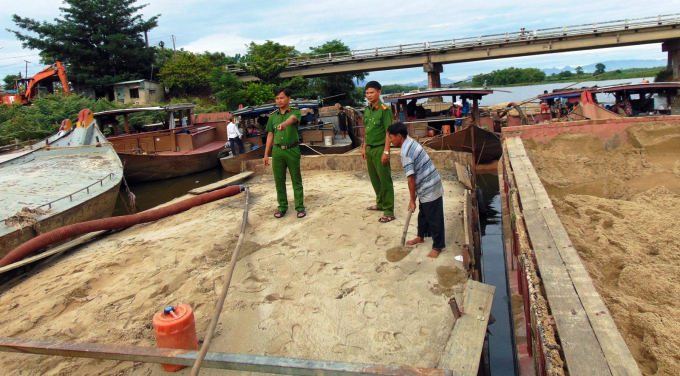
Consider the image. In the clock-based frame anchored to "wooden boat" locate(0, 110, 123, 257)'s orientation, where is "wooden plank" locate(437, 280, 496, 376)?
The wooden plank is roughly at 4 o'clock from the wooden boat.

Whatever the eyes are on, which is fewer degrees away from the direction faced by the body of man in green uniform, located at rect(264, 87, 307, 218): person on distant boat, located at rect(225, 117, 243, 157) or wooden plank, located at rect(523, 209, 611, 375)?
the wooden plank

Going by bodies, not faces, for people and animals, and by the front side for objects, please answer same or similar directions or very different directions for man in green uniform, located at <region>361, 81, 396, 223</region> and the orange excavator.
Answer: very different directions

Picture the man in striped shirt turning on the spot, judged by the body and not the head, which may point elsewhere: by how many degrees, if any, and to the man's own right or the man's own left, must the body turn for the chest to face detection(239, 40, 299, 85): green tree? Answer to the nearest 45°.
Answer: approximately 90° to the man's own right

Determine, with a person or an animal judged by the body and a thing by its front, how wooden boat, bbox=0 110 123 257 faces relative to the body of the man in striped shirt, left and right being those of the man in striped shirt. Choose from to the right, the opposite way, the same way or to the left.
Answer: to the right

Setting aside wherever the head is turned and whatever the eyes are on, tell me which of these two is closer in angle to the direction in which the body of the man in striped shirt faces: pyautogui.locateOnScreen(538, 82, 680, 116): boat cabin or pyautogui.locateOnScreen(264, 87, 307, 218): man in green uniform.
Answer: the man in green uniform

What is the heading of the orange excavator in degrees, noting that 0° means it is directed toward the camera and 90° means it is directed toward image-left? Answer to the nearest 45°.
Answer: approximately 270°

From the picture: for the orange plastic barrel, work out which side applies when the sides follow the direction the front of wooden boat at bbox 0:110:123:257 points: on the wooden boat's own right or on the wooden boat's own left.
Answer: on the wooden boat's own right

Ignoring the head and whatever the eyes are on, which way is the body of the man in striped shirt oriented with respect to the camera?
to the viewer's left

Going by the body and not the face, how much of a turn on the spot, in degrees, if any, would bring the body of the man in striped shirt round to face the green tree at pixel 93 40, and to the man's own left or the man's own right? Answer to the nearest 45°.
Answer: approximately 45° to the man's own right

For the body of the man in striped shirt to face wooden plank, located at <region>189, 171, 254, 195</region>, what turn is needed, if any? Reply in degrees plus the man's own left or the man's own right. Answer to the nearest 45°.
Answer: approximately 45° to the man's own right
